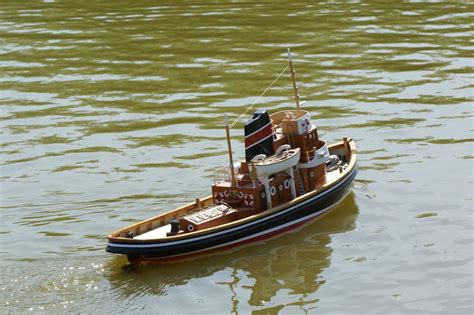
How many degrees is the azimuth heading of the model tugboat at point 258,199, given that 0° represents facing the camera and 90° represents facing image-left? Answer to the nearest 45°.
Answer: approximately 225°
